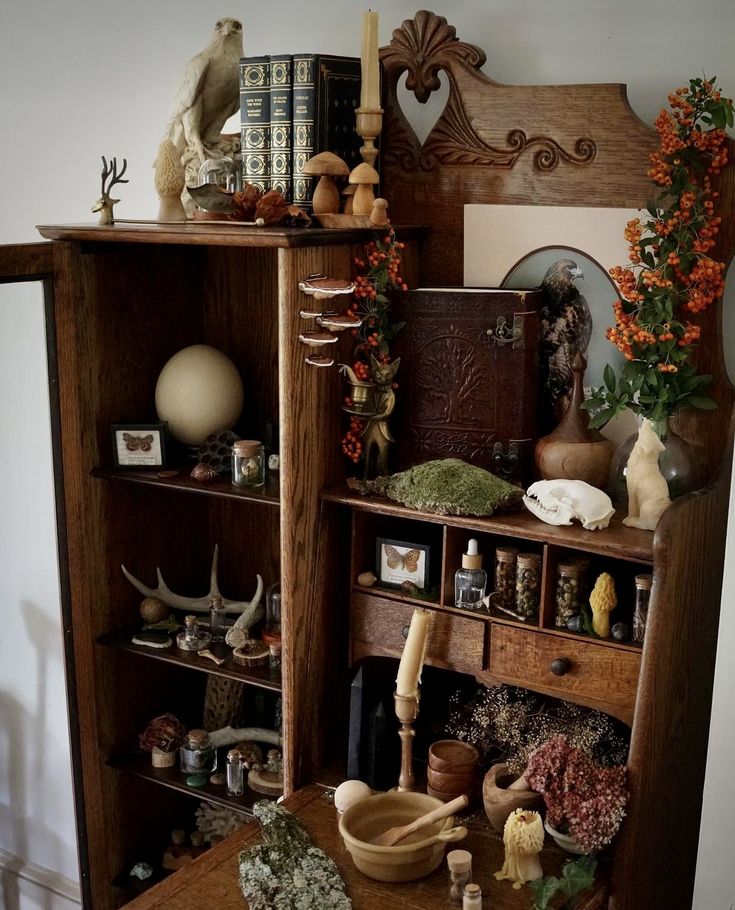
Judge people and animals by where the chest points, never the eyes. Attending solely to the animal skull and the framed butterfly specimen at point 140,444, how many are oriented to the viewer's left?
1

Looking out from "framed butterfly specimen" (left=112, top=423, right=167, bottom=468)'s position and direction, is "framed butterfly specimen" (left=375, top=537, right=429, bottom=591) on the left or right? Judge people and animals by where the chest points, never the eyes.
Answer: on its left

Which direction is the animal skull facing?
to the viewer's left

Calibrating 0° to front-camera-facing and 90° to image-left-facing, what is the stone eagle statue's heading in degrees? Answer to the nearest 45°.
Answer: approximately 315°

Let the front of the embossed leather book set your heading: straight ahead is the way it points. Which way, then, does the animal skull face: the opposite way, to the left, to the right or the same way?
to the right
